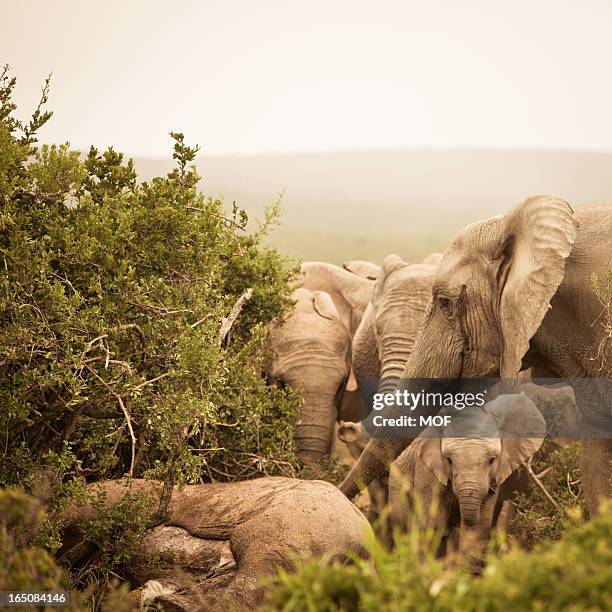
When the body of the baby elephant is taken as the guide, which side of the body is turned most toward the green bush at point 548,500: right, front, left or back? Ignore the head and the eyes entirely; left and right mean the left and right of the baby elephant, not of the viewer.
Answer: left

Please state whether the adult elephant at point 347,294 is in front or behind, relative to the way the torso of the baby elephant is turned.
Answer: behind

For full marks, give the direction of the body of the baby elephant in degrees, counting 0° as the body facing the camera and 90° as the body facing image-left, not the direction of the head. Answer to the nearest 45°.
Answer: approximately 315°

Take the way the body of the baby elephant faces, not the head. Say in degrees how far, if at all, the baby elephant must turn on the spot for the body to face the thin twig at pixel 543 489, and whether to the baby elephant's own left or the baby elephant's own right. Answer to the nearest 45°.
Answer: approximately 90° to the baby elephant's own left

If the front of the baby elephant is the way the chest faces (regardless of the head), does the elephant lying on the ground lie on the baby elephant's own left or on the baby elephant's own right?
on the baby elephant's own right

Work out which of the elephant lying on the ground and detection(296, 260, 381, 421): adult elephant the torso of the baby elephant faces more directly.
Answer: the elephant lying on the ground

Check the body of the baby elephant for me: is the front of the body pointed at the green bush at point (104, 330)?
no
